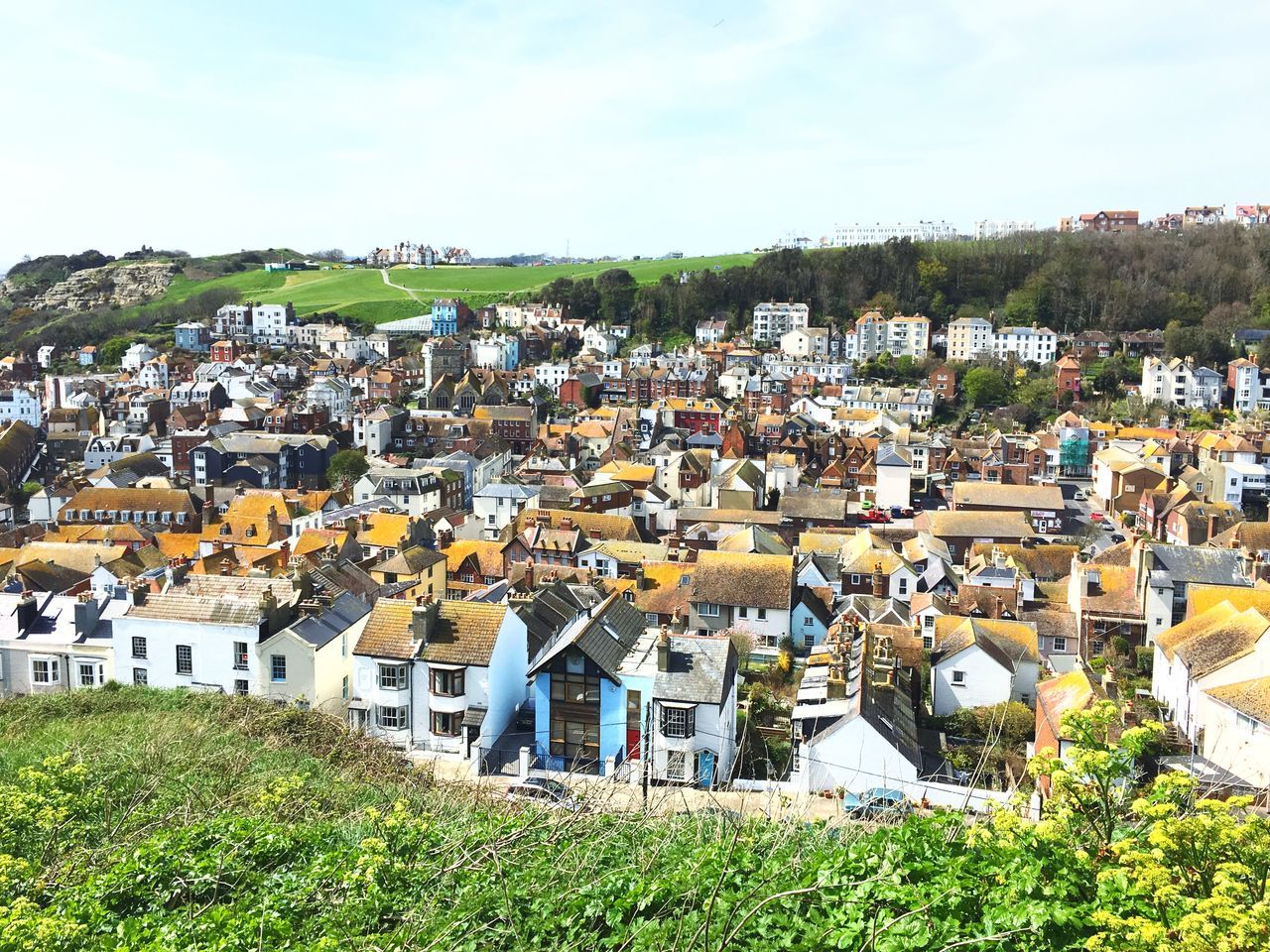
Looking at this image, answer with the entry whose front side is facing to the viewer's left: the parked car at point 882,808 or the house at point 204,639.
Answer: the parked car

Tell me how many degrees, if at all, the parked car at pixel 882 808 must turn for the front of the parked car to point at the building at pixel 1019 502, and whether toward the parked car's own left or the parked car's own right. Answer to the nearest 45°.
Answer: approximately 90° to the parked car's own right

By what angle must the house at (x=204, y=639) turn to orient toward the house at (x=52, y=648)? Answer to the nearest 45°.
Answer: approximately 135° to its right

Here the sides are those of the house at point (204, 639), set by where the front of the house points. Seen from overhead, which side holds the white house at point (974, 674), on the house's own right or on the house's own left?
on the house's own left

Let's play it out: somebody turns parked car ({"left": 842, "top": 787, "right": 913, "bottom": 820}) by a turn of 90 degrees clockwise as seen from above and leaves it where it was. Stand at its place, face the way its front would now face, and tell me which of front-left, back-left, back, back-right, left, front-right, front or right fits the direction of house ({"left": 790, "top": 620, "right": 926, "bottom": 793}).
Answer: front

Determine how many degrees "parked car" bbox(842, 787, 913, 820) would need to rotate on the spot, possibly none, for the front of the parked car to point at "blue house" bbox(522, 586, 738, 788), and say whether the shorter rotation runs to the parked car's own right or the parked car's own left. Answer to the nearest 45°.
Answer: approximately 45° to the parked car's own right

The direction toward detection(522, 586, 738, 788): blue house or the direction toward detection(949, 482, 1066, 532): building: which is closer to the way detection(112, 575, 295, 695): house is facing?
the blue house

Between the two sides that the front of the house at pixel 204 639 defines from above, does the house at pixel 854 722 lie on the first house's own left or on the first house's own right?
on the first house's own left

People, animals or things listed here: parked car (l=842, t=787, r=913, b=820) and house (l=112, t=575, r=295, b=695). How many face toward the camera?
1

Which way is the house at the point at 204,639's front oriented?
toward the camera

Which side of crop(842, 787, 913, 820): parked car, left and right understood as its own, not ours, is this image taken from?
left

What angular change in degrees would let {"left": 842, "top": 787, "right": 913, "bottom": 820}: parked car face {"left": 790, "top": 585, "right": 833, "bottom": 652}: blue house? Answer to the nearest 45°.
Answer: approximately 90° to its right
